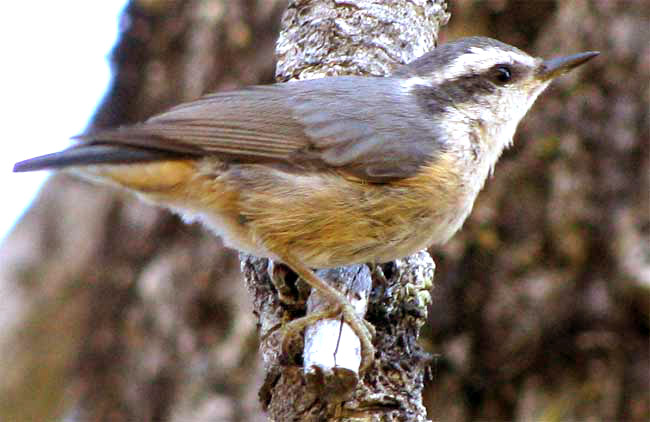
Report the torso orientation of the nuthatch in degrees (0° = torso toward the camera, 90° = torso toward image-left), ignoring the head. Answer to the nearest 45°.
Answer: approximately 270°
